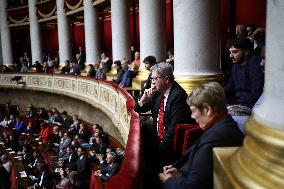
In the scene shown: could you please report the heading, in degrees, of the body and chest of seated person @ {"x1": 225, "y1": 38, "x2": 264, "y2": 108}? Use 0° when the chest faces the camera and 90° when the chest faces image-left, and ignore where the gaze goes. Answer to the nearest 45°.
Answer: approximately 45°

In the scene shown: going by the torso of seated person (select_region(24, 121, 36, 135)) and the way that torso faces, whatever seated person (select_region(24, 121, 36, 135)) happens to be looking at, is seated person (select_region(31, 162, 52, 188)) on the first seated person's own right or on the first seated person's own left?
on the first seated person's own left

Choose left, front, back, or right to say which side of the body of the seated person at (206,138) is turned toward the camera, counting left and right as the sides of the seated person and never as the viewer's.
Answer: left
